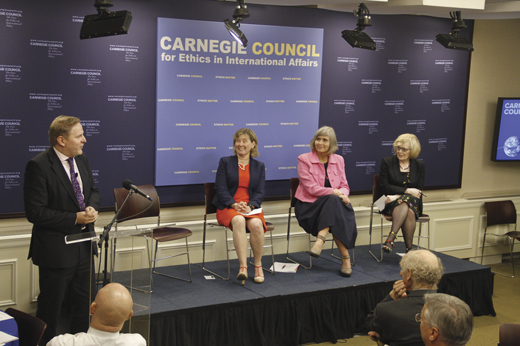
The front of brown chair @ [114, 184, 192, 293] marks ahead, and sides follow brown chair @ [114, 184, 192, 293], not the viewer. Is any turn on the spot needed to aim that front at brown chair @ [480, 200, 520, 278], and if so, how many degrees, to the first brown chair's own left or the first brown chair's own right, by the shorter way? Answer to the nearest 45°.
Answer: approximately 45° to the first brown chair's own left

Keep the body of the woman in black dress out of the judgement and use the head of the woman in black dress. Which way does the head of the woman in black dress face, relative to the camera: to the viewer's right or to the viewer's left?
to the viewer's left

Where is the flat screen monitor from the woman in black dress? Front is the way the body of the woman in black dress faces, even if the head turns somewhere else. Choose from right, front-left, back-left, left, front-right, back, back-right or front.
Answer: back-left

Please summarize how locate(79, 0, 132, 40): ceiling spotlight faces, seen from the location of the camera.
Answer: facing away from the viewer

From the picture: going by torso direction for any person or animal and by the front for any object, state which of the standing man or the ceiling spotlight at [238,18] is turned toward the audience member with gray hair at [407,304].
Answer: the standing man

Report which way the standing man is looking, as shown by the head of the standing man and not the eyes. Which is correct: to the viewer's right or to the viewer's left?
to the viewer's right
